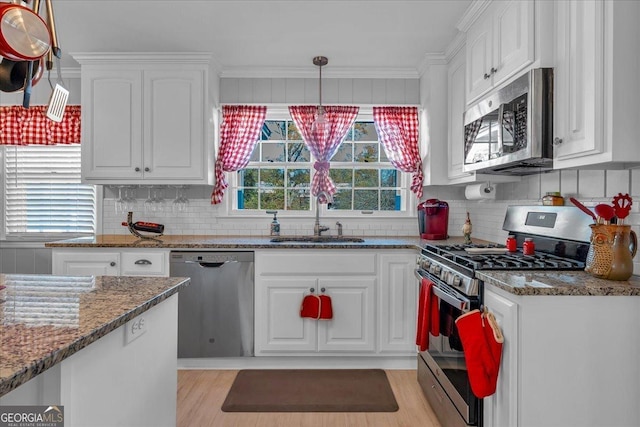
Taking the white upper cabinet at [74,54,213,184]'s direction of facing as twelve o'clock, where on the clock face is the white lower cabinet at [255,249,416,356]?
The white lower cabinet is roughly at 10 o'clock from the white upper cabinet.

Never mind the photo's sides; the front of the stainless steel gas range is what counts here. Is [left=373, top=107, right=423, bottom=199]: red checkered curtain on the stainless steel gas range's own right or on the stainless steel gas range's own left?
on the stainless steel gas range's own right

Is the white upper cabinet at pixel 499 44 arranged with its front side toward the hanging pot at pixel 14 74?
yes

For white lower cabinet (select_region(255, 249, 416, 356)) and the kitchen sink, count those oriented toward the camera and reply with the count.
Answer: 2

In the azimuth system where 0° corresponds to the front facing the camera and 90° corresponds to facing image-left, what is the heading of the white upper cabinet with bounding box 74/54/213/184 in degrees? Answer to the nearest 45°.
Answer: approximately 0°

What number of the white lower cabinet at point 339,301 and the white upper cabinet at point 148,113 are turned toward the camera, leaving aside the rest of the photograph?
2

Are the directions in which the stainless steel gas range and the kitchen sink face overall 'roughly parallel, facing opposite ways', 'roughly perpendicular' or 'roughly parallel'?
roughly perpendicular

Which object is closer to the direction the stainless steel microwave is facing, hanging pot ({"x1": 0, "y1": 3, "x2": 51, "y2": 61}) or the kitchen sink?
the hanging pot

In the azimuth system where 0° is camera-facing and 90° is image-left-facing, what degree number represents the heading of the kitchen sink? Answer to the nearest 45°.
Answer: approximately 0°
